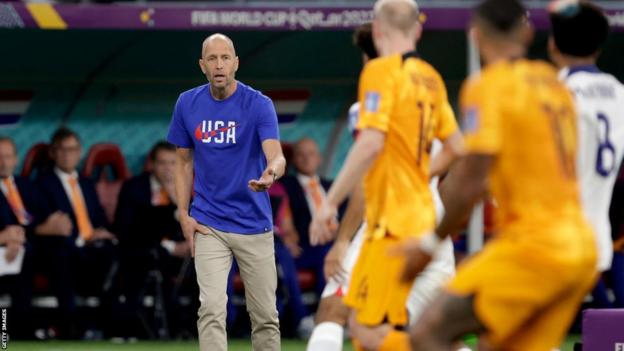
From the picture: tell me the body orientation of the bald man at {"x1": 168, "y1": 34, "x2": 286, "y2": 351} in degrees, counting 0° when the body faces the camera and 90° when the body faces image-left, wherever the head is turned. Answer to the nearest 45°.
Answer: approximately 0°

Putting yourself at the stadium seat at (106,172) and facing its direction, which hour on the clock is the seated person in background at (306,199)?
The seated person in background is roughly at 10 o'clock from the stadium seat.

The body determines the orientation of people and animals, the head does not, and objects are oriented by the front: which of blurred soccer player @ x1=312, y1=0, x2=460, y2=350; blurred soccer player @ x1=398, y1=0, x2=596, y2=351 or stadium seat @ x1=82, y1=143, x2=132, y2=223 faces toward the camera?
the stadium seat

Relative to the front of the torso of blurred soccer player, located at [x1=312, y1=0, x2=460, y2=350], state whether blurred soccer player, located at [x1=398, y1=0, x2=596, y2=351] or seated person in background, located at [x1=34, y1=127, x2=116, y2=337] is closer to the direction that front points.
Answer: the seated person in background

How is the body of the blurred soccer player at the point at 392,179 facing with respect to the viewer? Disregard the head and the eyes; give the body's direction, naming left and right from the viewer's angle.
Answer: facing away from the viewer and to the left of the viewer

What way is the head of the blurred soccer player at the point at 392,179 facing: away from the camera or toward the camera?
away from the camera

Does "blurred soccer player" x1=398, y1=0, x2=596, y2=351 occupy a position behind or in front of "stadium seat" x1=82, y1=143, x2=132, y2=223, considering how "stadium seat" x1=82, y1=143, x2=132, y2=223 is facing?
in front

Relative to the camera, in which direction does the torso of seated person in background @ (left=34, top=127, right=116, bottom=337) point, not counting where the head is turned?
toward the camera

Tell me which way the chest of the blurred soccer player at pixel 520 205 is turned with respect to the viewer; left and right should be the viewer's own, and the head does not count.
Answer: facing away from the viewer and to the left of the viewer

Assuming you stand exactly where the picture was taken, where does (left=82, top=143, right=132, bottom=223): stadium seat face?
facing the viewer

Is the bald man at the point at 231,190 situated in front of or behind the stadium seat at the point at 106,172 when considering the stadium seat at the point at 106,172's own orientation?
in front

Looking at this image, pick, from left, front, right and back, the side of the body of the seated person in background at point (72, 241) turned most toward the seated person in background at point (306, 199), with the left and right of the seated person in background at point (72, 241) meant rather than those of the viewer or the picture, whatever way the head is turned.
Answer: left
